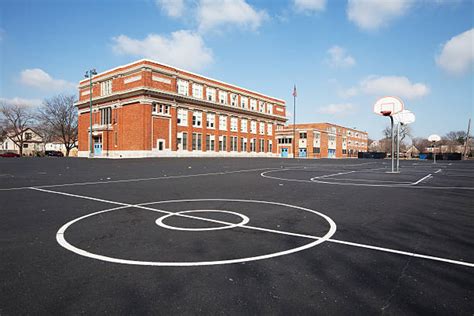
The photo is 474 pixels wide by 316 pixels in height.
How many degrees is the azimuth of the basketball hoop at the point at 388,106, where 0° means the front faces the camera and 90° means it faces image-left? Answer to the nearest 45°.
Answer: approximately 0°
